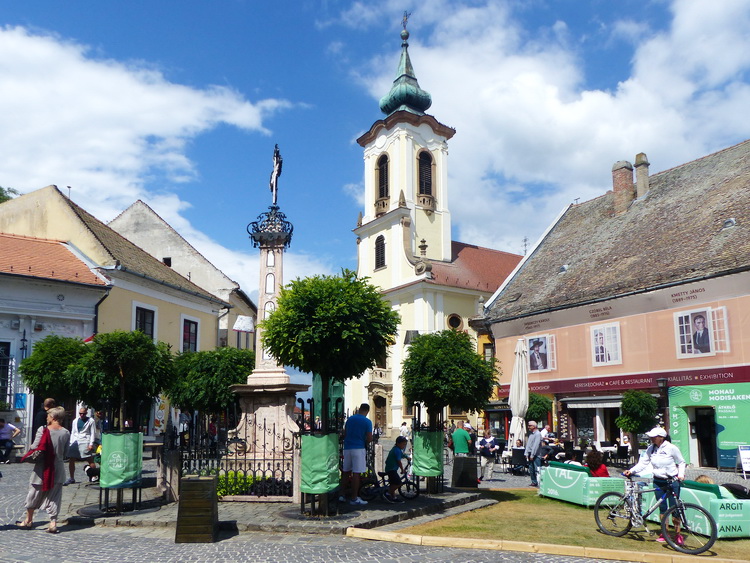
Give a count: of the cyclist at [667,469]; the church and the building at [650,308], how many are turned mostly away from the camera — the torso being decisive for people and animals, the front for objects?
0

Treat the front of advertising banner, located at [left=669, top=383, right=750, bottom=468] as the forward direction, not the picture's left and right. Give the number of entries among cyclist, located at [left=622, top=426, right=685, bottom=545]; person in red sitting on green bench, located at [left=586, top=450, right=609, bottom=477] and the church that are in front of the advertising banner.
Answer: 2

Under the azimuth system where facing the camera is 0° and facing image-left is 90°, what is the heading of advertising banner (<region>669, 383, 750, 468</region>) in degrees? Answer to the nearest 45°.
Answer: approximately 0°

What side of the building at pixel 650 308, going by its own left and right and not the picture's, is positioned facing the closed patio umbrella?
front

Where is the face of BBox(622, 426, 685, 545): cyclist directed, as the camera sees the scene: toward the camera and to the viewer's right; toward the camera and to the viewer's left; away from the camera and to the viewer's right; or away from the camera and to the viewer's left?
toward the camera and to the viewer's left

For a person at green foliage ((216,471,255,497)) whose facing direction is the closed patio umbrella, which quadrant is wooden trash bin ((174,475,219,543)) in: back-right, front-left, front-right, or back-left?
back-right

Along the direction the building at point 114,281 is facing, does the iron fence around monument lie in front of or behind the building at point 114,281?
in front

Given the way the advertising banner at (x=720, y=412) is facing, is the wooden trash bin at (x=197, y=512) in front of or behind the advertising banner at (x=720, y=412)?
in front

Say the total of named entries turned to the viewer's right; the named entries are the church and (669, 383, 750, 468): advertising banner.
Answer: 0

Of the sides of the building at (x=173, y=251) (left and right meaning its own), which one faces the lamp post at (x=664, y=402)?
front

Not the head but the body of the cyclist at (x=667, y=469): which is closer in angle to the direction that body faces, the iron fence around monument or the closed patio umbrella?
the iron fence around monument

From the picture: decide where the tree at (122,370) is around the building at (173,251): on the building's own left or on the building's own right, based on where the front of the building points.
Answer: on the building's own right

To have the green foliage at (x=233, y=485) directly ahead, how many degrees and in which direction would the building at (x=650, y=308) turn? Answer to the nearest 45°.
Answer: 0° — it already faces it

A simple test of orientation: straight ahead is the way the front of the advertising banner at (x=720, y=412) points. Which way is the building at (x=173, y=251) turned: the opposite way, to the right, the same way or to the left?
to the left
